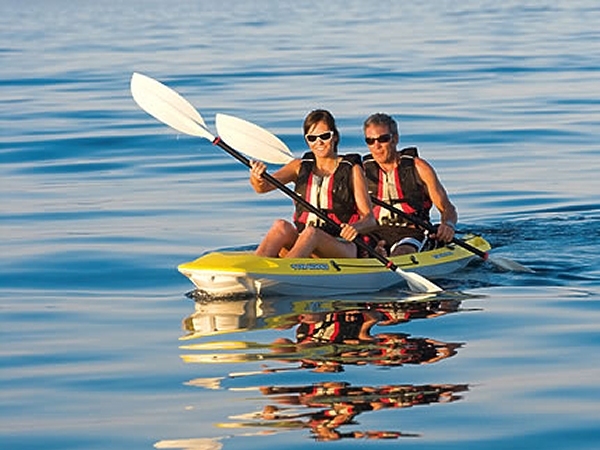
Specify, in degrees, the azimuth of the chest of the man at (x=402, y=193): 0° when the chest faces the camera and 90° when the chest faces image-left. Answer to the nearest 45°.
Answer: approximately 45°

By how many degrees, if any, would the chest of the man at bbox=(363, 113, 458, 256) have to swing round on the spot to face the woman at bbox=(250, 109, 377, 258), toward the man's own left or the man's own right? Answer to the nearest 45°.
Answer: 0° — they already face them

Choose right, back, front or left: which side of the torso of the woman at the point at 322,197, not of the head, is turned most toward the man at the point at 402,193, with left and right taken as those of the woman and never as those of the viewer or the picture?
back
